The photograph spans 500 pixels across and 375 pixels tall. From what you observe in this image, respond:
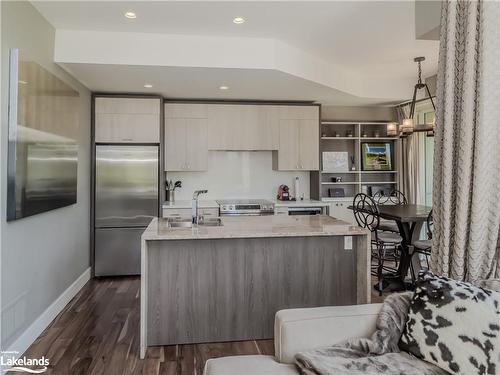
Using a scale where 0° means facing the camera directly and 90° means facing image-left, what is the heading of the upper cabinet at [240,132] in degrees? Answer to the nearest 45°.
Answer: approximately 0°

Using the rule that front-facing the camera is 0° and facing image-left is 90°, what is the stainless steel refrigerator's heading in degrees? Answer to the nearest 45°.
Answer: approximately 0°

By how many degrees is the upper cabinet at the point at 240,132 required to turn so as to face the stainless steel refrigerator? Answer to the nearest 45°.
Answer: approximately 90° to its right

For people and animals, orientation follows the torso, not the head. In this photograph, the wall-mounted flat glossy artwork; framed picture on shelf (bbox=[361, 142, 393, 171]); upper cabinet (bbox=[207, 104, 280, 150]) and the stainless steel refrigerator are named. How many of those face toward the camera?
3

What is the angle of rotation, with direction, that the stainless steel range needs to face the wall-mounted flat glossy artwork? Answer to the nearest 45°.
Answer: approximately 45° to its right

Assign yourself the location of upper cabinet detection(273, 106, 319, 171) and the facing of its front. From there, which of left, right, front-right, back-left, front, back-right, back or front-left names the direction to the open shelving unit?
back-left

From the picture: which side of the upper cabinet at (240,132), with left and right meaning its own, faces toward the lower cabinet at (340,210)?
left
